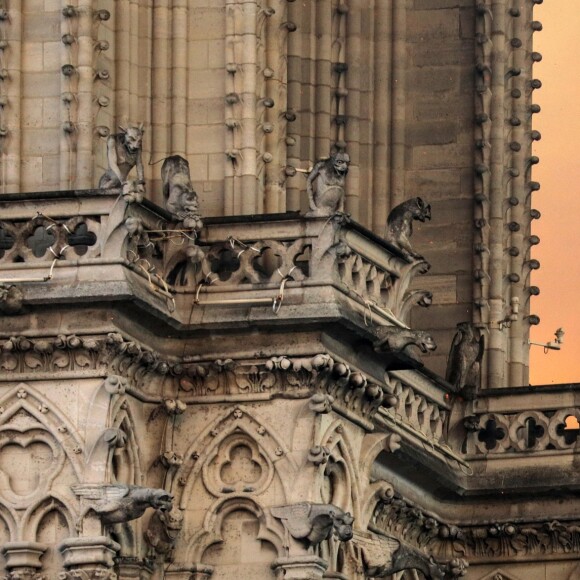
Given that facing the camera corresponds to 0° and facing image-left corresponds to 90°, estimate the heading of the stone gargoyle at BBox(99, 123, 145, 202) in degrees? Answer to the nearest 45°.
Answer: approximately 315°

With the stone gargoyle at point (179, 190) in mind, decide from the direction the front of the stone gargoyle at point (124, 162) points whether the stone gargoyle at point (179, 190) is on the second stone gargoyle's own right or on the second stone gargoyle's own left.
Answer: on the second stone gargoyle's own left

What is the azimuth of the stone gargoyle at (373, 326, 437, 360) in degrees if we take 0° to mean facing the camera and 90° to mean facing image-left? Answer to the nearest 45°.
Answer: approximately 270°

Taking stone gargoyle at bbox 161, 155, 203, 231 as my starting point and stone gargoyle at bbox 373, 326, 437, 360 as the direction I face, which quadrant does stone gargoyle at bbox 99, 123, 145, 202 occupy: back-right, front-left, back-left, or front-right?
back-right
